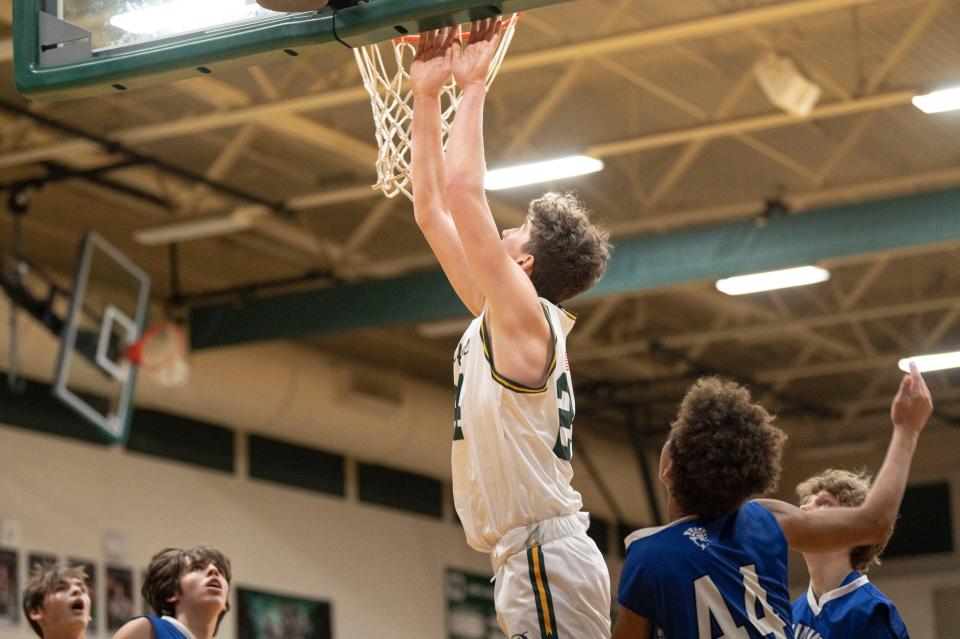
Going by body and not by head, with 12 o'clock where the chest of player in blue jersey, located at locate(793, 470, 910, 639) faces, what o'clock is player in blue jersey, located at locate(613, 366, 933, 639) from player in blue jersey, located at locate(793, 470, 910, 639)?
player in blue jersey, located at locate(613, 366, 933, 639) is roughly at 11 o'clock from player in blue jersey, located at locate(793, 470, 910, 639).

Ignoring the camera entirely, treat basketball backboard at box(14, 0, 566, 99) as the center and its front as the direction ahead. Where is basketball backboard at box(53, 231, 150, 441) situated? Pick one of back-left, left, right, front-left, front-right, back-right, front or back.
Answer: front-left

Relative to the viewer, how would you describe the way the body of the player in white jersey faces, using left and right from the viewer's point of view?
facing to the left of the viewer

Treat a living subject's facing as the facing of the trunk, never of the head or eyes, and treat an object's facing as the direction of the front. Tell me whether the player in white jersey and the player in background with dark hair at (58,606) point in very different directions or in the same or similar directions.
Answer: very different directions

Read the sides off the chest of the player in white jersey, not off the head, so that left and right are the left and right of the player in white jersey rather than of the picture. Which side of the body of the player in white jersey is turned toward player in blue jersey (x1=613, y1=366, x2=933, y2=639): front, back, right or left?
back

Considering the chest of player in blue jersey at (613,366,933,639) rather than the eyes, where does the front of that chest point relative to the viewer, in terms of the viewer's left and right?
facing away from the viewer and to the left of the viewer

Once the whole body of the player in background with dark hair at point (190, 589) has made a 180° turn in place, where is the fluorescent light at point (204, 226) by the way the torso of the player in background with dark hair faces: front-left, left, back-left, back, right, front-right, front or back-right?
front-right
